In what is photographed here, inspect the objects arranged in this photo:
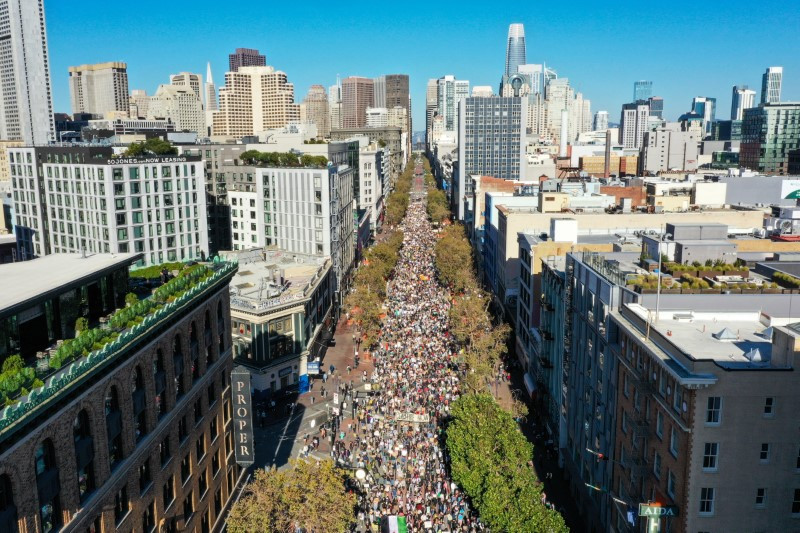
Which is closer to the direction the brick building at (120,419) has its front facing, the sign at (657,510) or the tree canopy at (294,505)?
the sign

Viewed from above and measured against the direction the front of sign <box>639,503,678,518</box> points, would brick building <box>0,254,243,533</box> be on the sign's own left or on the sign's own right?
on the sign's own right

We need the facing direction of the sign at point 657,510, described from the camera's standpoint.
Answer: facing the viewer

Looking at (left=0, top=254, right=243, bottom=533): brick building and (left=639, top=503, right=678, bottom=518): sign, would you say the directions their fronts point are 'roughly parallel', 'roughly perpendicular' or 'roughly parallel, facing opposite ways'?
roughly perpendicular

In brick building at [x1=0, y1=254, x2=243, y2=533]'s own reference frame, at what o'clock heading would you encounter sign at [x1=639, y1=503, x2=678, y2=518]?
The sign is roughly at 11 o'clock from the brick building.

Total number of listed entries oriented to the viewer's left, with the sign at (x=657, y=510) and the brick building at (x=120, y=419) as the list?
0

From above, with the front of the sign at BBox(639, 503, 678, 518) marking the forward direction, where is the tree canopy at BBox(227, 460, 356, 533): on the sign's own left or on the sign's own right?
on the sign's own right

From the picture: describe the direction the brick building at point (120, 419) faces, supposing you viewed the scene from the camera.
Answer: facing the viewer and to the right of the viewer
